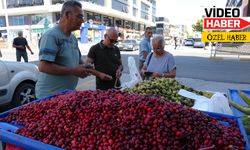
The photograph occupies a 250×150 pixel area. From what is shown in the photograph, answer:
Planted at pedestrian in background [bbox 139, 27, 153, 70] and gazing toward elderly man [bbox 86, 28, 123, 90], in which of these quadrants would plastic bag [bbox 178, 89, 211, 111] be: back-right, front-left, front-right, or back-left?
front-left

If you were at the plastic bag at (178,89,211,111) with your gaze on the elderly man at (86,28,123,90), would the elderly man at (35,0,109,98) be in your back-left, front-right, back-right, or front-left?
front-left

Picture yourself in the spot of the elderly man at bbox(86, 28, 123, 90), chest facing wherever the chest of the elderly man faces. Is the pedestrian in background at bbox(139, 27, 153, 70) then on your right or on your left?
on your left

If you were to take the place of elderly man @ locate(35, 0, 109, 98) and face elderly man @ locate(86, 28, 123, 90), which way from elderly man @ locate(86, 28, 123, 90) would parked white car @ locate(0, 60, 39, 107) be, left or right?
left

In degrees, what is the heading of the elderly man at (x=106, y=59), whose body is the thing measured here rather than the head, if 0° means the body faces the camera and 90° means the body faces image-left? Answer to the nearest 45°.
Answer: approximately 315°

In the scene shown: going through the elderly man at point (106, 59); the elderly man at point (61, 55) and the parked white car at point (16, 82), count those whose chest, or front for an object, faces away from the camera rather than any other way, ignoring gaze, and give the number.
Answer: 0

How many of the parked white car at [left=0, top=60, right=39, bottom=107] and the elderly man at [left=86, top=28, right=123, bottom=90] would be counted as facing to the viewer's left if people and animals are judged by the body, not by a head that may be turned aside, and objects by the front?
0

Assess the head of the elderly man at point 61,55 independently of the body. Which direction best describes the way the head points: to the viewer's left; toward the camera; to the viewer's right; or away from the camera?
to the viewer's right

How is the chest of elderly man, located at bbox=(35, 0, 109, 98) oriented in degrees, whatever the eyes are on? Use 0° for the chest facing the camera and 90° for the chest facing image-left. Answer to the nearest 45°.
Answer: approximately 315°
